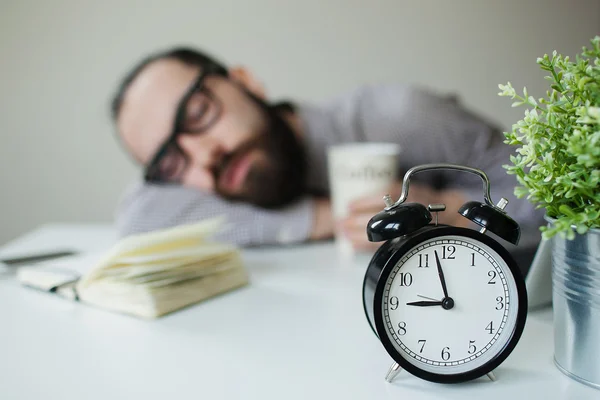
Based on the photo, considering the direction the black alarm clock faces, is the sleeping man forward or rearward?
rearward

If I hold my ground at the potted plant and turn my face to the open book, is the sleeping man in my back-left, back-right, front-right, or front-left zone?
front-right

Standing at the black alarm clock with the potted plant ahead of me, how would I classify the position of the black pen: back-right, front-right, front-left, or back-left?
back-left

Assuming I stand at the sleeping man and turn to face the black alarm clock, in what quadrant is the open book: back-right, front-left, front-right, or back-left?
front-right

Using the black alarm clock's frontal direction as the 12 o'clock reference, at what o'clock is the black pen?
The black pen is roughly at 4 o'clock from the black alarm clock.

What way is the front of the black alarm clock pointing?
toward the camera
